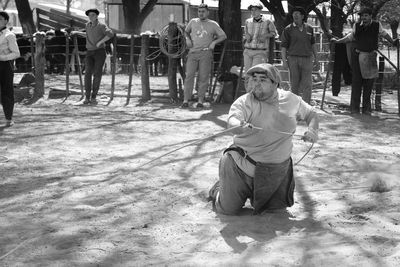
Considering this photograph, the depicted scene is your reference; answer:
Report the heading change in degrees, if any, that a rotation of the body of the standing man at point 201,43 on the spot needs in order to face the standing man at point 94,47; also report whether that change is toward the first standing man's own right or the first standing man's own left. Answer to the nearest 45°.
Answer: approximately 90° to the first standing man's own right

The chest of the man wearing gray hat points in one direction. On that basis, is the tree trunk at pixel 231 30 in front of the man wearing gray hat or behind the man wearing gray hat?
behind

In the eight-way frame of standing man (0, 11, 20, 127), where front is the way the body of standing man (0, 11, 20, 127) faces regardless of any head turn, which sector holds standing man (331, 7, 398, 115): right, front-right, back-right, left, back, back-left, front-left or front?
back-left

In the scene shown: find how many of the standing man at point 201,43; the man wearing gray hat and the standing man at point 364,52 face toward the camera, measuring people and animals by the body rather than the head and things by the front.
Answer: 3

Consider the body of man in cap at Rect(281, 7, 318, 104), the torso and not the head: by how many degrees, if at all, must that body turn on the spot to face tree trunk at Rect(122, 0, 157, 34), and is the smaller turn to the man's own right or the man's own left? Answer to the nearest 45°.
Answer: approximately 135° to the man's own right

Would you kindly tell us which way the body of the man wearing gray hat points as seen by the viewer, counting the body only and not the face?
toward the camera

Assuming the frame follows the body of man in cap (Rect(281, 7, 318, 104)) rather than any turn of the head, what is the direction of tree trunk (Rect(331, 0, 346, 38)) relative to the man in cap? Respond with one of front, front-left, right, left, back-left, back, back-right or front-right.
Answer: back
